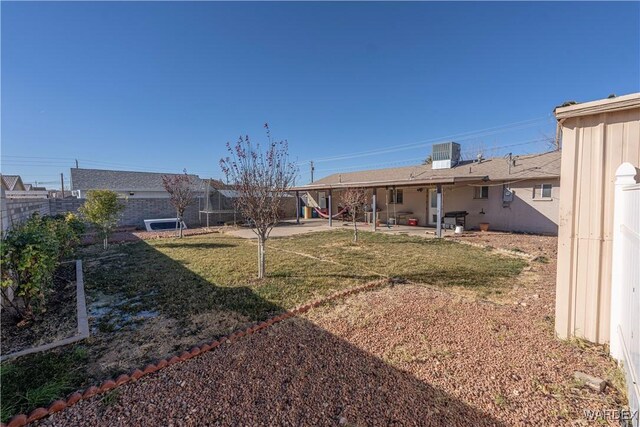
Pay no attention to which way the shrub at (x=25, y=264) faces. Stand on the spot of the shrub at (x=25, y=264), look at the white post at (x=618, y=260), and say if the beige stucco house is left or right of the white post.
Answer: left
